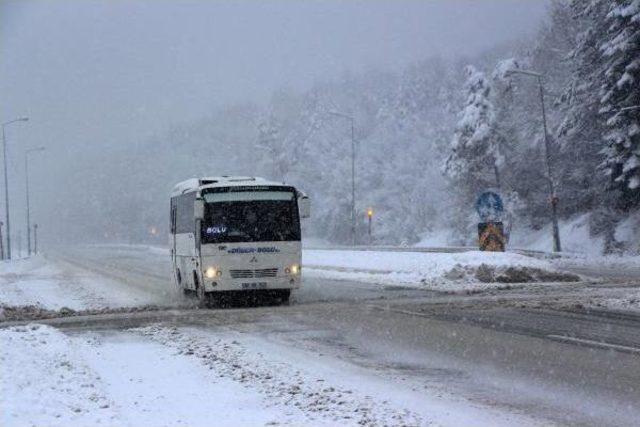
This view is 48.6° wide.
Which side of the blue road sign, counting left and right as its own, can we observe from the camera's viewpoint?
front

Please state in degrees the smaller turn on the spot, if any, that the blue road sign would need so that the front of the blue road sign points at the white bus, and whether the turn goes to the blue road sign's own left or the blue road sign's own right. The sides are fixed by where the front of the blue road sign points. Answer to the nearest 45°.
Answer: approximately 45° to the blue road sign's own right

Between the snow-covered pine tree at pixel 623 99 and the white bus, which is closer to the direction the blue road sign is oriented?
the white bus

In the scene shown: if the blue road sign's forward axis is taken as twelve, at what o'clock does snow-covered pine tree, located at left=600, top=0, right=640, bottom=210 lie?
The snow-covered pine tree is roughly at 7 o'clock from the blue road sign.
